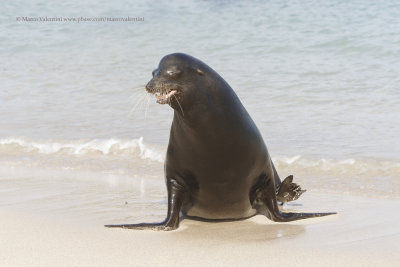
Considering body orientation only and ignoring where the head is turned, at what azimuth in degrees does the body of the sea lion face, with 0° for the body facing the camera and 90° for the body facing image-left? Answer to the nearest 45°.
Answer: approximately 45°
